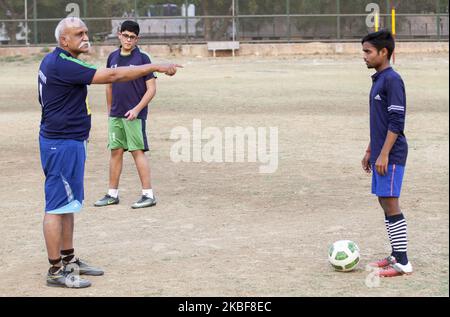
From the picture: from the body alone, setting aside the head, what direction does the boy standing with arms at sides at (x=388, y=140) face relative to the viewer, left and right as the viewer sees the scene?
facing to the left of the viewer

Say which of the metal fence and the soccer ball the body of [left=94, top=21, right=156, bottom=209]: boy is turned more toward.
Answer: the soccer ball

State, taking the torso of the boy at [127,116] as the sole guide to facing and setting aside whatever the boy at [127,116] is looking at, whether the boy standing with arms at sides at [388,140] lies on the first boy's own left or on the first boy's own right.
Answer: on the first boy's own left

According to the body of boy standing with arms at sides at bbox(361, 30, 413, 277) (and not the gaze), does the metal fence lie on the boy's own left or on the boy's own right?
on the boy's own right

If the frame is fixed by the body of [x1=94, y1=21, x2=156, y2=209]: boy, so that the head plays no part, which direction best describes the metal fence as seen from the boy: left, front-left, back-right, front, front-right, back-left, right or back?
back-right

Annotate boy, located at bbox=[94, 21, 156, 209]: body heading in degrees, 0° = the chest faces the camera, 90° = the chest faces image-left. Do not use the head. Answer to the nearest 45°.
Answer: approximately 45°
